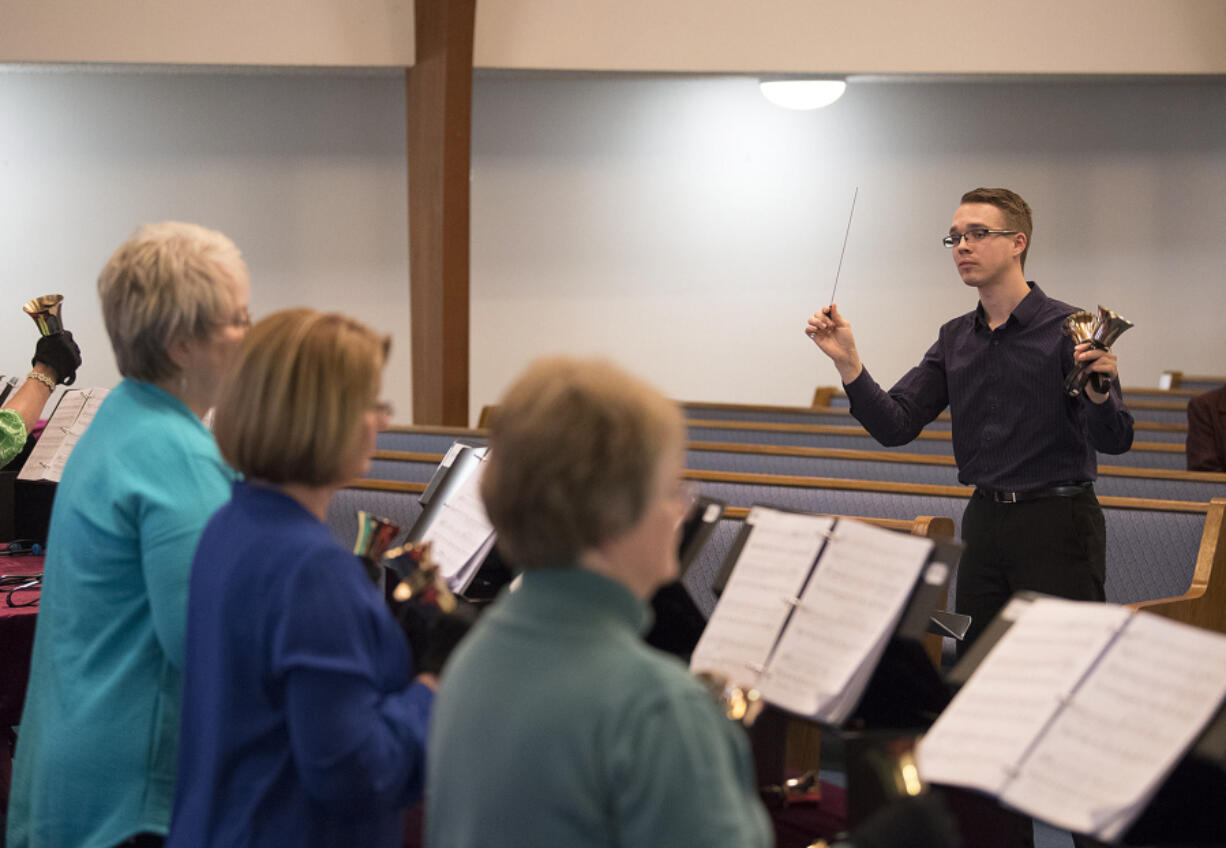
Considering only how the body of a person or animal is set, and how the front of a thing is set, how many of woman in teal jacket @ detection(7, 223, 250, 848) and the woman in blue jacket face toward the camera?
0

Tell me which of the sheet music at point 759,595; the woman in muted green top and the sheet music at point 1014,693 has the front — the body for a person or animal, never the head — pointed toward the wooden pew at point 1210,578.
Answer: the woman in muted green top

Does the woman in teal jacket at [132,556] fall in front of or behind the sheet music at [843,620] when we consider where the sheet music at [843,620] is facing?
in front

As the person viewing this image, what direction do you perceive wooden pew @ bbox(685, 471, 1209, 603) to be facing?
facing the viewer and to the left of the viewer

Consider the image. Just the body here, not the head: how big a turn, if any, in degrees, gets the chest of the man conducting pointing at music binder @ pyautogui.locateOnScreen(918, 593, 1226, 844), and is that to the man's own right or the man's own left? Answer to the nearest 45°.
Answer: approximately 45° to the man's own left

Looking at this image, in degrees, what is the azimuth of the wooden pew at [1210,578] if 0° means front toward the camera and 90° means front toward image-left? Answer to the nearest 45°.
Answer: approximately 45°

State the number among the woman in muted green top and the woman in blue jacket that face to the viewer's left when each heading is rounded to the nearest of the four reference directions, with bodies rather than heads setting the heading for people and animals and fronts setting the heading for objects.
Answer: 0

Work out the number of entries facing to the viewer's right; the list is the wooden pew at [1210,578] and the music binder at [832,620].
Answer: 0

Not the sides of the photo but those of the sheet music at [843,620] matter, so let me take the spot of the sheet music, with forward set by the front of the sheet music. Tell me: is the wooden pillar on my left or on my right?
on my right

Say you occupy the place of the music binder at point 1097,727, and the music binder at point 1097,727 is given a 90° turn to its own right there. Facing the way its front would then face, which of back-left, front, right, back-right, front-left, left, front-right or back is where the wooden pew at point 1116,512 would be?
front-right

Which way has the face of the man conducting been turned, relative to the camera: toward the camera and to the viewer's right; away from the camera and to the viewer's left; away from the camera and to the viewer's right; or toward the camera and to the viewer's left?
toward the camera and to the viewer's left

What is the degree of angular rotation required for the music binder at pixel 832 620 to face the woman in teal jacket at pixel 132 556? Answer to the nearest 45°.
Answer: approximately 45° to its right

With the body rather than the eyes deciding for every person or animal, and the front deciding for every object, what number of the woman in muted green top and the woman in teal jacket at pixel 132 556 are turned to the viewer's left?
0

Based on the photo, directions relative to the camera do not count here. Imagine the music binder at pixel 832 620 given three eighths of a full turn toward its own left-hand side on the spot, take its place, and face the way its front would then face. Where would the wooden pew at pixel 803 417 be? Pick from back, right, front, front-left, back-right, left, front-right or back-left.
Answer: left

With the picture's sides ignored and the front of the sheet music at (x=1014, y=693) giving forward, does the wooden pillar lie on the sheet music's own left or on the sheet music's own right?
on the sheet music's own right

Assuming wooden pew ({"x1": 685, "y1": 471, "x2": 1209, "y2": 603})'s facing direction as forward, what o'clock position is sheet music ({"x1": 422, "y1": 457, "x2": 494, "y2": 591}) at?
The sheet music is roughly at 12 o'clock from the wooden pew.

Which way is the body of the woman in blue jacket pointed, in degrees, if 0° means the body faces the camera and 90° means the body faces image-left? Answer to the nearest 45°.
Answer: approximately 225°
